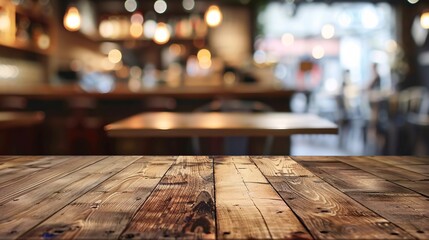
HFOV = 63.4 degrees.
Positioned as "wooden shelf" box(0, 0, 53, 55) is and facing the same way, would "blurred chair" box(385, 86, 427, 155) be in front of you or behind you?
in front

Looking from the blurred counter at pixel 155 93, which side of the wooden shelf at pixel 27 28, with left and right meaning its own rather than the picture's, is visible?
front

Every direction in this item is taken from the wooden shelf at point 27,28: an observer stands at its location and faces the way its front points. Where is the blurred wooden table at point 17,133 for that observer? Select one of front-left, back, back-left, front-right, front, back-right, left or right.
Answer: front-right

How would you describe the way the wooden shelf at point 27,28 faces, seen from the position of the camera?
facing the viewer and to the right of the viewer
